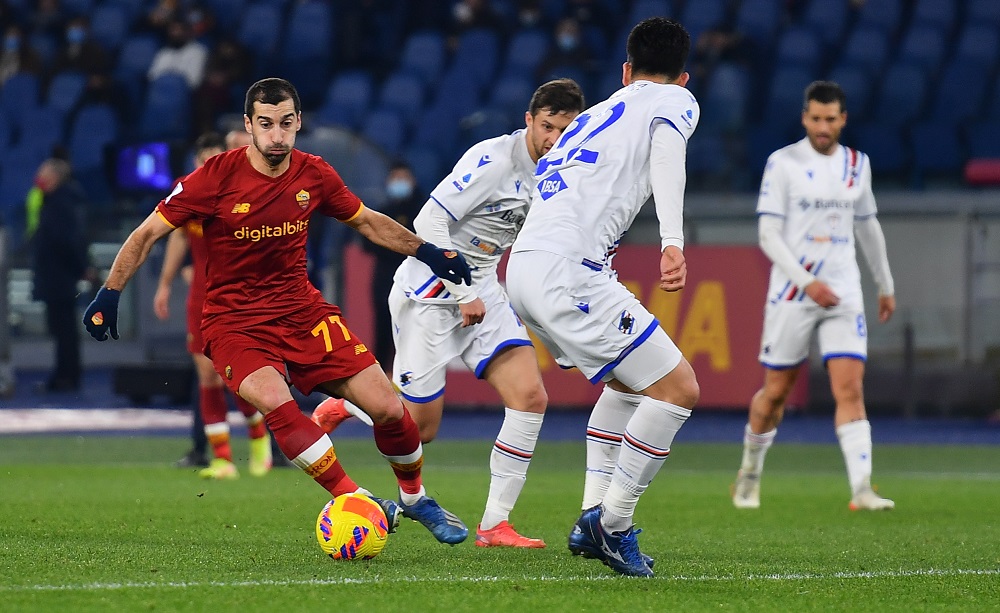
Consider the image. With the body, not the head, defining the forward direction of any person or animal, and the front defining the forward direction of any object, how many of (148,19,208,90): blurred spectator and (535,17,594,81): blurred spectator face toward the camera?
2

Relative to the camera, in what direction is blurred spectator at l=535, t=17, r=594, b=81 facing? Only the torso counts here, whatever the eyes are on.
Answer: toward the camera

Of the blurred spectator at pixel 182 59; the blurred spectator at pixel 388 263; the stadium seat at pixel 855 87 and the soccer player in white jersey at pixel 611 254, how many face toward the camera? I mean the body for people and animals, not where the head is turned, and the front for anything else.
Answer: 3

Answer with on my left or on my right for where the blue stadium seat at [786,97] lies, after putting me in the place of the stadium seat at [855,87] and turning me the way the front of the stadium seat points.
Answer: on my right

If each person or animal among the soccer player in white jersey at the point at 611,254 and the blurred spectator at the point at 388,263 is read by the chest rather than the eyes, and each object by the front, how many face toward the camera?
1

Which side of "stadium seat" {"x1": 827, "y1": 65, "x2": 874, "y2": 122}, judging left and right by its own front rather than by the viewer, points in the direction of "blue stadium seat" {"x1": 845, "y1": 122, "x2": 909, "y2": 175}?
front

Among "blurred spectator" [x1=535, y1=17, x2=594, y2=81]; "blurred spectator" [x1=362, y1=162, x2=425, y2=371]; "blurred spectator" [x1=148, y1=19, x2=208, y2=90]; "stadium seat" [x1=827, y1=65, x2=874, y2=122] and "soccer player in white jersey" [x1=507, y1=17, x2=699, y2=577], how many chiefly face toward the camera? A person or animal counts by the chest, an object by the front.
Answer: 4

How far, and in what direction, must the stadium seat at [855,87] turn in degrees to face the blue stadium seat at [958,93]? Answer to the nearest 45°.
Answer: approximately 90° to its left

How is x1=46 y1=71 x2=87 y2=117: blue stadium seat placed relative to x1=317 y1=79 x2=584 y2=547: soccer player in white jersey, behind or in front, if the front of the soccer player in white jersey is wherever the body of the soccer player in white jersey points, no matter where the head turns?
behind

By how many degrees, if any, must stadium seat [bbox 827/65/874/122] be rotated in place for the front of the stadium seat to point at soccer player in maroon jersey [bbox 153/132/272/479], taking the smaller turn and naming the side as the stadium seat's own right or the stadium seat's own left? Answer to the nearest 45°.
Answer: approximately 45° to the stadium seat's own right

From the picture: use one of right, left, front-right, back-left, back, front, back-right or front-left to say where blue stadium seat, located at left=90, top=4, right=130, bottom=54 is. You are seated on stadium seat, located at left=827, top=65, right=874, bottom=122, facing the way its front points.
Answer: right

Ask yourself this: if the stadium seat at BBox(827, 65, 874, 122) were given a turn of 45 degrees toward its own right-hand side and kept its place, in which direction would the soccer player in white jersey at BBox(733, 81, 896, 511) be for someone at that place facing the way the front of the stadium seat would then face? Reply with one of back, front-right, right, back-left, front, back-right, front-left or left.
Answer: front-left

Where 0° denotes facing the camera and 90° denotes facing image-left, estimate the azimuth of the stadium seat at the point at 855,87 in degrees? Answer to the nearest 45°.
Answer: approximately 0°

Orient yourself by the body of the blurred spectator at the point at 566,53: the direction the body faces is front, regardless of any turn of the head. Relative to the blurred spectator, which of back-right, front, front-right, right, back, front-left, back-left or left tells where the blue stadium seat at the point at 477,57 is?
back-right
